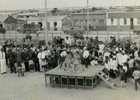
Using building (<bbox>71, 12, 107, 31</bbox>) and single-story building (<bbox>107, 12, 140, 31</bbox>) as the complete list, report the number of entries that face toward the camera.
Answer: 2

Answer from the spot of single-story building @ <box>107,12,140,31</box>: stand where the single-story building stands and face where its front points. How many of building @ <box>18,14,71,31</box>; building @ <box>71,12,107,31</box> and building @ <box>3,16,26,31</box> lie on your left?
0

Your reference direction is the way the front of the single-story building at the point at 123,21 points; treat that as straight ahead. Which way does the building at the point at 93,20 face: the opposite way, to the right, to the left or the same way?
the same way

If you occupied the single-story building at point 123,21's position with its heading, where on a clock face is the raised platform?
The raised platform is roughly at 12 o'clock from the single-story building.

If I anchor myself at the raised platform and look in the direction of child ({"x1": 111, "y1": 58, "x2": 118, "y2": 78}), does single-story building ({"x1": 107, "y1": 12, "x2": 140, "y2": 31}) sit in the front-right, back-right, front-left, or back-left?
front-left

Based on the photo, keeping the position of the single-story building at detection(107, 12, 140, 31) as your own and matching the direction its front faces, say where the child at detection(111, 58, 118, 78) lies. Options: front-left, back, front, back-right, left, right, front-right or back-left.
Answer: front

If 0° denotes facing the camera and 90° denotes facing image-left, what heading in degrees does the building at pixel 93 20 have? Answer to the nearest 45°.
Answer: approximately 0°

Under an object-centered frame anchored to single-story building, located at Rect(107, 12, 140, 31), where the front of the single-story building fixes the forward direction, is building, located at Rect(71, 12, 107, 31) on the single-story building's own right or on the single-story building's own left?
on the single-story building's own right

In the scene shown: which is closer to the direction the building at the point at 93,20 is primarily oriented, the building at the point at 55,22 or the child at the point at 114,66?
the child

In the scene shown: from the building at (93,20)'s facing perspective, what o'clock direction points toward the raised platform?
The raised platform is roughly at 12 o'clock from the building.

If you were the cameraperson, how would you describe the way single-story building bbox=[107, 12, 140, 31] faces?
facing the viewer

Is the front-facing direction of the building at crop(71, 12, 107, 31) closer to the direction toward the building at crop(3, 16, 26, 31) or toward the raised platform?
the raised platform
